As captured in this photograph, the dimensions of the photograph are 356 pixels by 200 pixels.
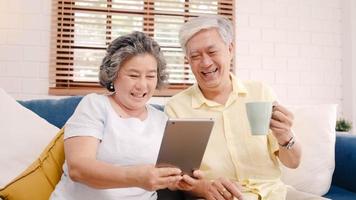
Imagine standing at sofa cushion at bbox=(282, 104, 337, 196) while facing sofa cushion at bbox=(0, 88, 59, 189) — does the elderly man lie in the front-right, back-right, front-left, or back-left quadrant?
front-left

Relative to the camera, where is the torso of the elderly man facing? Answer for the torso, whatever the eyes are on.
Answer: toward the camera

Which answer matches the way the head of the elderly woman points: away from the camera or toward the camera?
toward the camera

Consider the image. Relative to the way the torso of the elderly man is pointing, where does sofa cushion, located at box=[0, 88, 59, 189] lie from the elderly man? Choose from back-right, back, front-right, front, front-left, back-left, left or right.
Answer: right

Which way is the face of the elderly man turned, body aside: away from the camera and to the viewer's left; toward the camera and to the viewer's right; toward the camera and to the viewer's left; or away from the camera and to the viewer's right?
toward the camera and to the viewer's left
